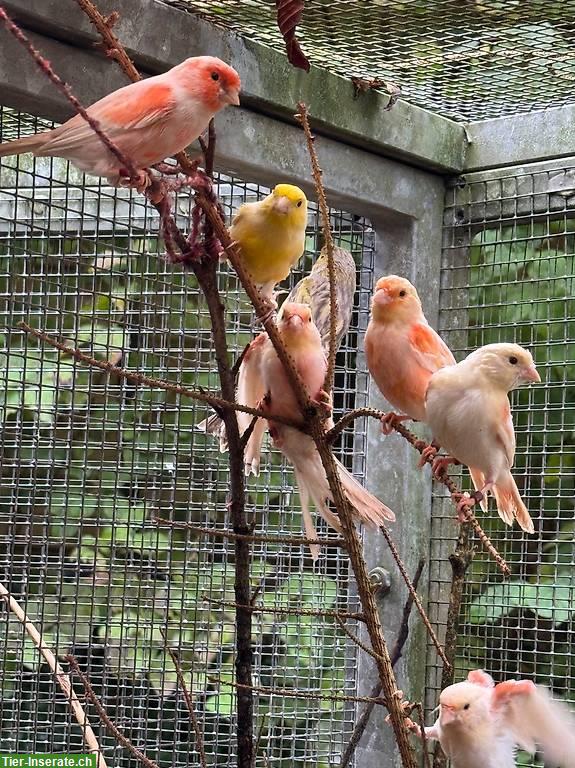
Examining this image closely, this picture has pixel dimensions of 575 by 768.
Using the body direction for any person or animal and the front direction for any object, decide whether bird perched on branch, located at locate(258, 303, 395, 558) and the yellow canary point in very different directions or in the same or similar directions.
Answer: same or similar directions

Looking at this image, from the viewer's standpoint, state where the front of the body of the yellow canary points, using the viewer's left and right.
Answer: facing the viewer

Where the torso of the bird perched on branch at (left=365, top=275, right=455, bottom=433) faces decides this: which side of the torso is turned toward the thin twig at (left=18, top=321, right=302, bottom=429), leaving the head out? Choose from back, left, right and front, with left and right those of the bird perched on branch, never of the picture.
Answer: front

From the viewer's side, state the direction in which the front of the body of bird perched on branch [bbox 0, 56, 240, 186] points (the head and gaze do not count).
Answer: to the viewer's right

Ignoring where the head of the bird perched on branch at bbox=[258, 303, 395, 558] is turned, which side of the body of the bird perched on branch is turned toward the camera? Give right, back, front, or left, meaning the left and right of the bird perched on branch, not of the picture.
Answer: front

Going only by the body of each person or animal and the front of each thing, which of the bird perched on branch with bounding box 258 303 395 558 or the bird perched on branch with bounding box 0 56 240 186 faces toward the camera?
the bird perched on branch with bounding box 258 303 395 558

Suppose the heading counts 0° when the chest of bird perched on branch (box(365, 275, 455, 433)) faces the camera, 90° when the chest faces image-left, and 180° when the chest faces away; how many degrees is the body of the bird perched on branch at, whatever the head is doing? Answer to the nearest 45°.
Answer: approximately 45°
